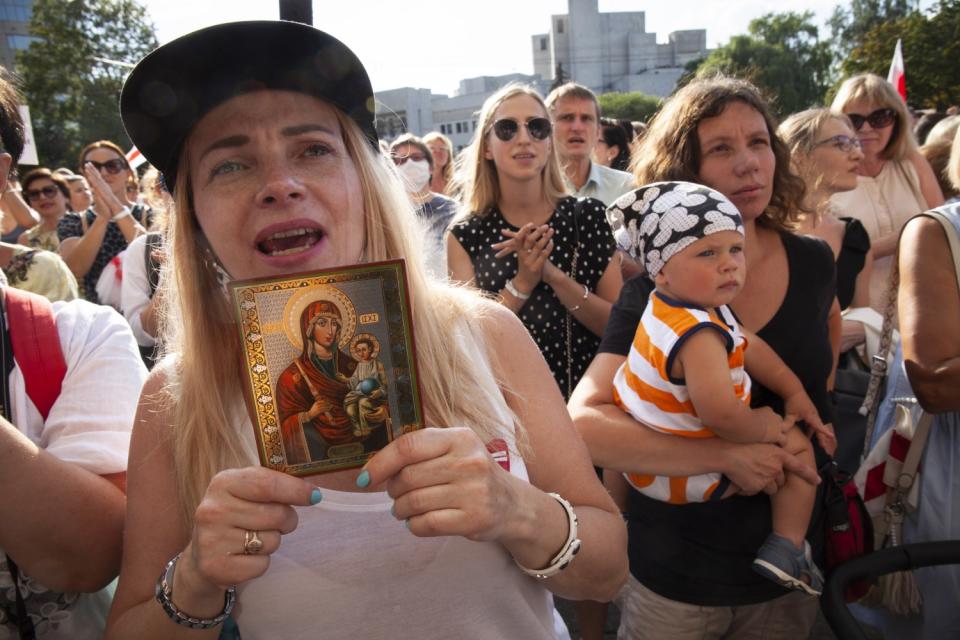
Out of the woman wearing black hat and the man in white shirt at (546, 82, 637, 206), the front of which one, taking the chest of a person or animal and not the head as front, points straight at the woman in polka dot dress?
the man in white shirt

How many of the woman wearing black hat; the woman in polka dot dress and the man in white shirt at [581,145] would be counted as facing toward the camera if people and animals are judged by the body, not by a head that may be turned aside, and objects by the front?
3

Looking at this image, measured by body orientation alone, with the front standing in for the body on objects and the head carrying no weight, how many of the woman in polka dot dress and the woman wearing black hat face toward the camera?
2

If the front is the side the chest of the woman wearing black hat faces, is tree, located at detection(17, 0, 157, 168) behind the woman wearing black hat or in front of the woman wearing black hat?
behind

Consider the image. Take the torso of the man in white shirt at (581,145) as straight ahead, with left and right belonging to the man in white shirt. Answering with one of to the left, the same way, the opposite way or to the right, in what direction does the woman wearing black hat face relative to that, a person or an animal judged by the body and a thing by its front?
the same way

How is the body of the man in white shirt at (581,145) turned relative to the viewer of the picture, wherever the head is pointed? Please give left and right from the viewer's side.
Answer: facing the viewer

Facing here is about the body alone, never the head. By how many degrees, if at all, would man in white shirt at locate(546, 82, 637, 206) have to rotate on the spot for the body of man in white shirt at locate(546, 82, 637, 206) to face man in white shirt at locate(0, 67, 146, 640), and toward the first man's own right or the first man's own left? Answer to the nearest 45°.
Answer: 0° — they already face them

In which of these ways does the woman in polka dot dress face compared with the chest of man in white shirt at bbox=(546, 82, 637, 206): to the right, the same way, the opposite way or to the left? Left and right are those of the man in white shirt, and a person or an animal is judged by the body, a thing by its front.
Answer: the same way

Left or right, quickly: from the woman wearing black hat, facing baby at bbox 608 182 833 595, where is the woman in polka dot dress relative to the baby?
left

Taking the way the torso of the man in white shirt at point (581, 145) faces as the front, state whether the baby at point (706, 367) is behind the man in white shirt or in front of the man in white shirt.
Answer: in front

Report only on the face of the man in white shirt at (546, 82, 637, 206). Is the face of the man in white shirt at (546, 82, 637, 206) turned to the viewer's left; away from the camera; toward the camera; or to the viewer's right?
toward the camera

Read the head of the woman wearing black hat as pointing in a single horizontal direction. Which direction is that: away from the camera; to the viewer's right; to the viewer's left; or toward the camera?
toward the camera

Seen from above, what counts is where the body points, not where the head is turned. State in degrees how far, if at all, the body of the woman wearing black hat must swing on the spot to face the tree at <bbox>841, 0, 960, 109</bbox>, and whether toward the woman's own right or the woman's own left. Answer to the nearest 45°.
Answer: approximately 135° to the woman's own left

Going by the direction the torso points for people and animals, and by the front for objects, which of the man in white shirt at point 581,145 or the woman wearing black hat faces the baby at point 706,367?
the man in white shirt

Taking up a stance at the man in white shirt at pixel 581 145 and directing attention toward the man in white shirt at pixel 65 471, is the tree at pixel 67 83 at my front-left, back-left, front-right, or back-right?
back-right

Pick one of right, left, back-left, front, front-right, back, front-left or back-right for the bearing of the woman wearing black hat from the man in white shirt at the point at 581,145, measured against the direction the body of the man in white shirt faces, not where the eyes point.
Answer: front

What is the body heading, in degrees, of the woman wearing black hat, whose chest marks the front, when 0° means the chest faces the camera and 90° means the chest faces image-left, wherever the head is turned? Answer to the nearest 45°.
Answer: approximately 0°
